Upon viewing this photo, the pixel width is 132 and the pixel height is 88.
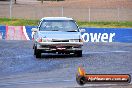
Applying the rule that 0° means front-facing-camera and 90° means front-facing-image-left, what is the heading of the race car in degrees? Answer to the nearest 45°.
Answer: approximately 0°
